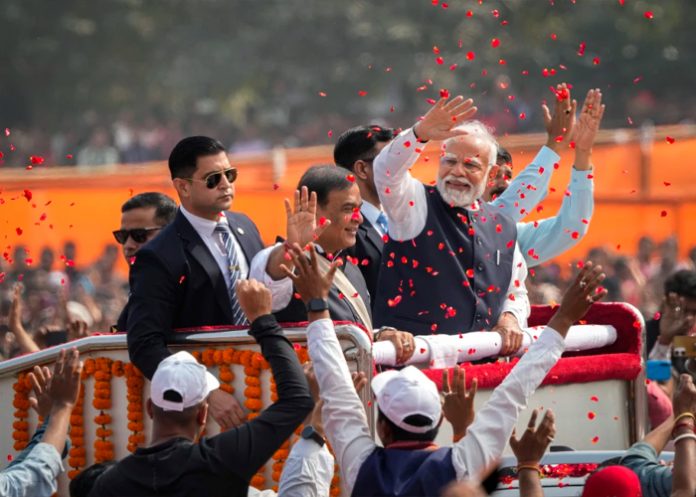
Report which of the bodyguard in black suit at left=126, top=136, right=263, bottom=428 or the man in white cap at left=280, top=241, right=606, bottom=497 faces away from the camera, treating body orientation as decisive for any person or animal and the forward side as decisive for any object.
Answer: the man in white cap

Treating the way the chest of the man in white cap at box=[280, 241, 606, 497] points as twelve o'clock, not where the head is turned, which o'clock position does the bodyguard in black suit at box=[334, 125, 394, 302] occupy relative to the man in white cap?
The bodyguard in black suit is roughly at 12 o'clock from the man in white cap.

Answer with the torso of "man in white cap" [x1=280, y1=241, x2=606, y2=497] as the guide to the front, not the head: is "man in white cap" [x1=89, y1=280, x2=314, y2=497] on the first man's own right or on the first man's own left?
on the first man's own left

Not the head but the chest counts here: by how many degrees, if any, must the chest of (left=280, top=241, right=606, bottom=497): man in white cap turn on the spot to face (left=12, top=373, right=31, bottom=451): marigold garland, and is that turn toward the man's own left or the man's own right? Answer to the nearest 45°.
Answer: approximately 45° to the man's own left

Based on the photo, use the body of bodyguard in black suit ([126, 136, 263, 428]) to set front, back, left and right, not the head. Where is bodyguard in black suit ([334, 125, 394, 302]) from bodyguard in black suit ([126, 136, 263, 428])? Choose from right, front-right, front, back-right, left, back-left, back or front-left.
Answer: left

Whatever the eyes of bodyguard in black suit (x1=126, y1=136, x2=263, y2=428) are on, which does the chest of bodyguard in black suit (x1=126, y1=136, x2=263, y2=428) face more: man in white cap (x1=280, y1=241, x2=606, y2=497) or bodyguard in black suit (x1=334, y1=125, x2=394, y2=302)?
the man in white cap

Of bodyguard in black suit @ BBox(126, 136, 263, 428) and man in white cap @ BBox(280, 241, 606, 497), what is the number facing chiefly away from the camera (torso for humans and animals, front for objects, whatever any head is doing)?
1

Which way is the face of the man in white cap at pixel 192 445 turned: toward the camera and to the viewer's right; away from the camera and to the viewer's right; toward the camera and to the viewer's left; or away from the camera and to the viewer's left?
away from the camera and to the viewer's right

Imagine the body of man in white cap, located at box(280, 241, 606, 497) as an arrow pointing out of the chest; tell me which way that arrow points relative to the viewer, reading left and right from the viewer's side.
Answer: facing away from the viewer
